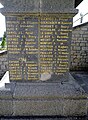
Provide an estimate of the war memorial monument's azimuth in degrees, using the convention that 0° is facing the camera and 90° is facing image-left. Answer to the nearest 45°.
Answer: approximately 0°
